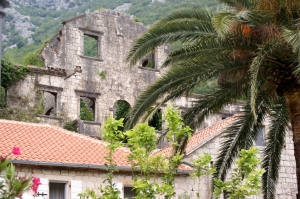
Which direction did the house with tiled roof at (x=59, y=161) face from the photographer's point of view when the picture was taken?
facing the viewer

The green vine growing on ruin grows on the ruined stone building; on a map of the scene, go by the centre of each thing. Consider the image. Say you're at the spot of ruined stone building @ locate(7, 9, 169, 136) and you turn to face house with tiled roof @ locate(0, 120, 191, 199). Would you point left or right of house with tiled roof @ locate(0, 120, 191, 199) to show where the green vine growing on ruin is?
right

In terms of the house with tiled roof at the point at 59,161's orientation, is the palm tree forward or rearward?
forward

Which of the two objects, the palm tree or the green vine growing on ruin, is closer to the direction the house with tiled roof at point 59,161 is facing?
the palm tree

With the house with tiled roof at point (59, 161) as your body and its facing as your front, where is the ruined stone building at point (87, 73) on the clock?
The ruined stone building is roughly at 6 o'clock from the house with tiled roof.

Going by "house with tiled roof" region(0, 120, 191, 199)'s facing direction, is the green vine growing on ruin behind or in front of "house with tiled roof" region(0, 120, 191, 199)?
behind
